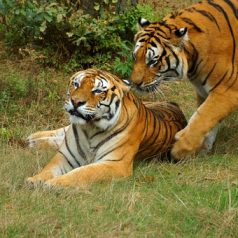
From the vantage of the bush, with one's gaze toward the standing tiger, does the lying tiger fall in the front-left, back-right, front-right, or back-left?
front-right

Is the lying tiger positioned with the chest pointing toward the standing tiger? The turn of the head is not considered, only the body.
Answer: no

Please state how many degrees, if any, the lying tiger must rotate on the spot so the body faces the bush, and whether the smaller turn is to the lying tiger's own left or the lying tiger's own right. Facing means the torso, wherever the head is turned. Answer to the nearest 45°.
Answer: approximately 135° to the lying tiger's own right

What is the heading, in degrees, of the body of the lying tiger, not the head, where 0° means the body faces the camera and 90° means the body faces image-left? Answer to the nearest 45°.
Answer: approximately 45°
